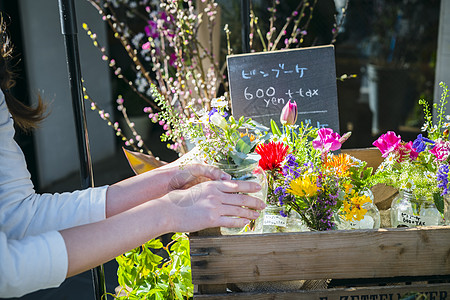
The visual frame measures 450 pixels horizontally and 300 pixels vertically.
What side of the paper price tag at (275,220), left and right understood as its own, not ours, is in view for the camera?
front

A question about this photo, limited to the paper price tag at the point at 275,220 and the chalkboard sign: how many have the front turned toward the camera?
2

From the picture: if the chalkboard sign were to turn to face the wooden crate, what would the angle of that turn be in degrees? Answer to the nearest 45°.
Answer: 0° — it already faces it

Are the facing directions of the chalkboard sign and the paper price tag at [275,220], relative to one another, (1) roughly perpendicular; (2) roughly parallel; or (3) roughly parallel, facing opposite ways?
roughly parallel

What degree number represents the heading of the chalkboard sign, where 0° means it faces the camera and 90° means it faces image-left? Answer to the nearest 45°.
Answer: approximately 0°
